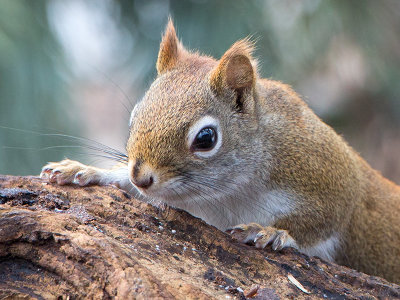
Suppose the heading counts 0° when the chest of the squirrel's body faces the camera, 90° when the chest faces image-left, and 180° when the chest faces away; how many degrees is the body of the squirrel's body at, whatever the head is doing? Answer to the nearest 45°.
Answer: approximately 45°
